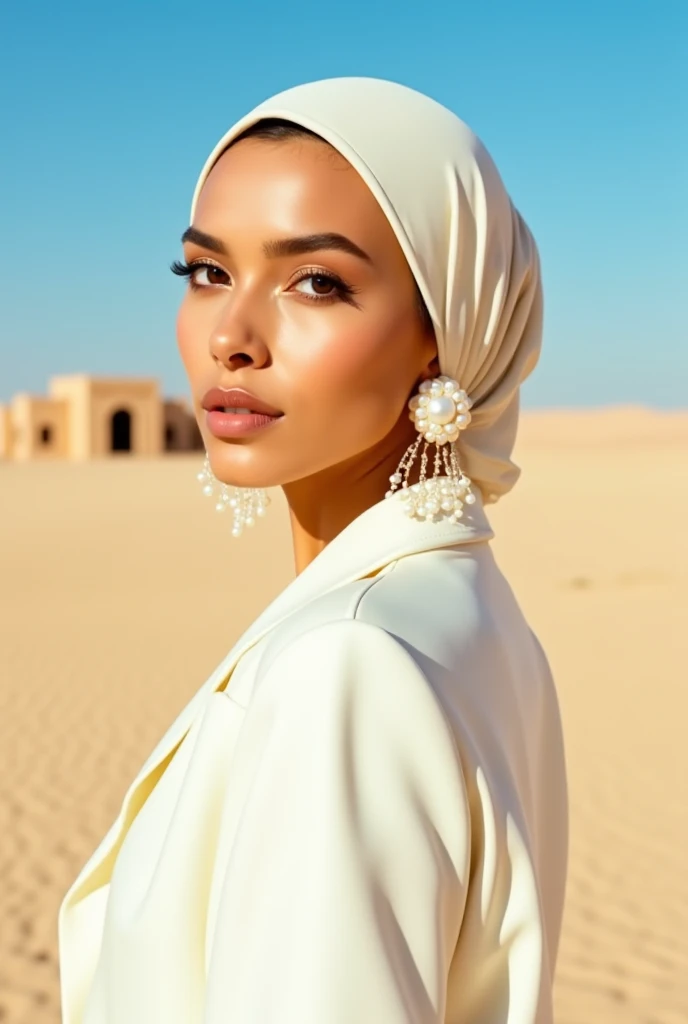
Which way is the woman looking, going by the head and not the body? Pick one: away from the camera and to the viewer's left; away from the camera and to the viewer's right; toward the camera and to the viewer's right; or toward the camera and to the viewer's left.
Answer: toward the camera and to the viewer's left

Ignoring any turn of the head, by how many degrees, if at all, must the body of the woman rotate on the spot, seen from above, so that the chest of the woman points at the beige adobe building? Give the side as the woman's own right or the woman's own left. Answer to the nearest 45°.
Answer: approximately 90° to the woman's own right

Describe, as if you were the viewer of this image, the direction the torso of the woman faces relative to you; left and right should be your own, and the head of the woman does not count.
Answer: facing to the left of the viewer
